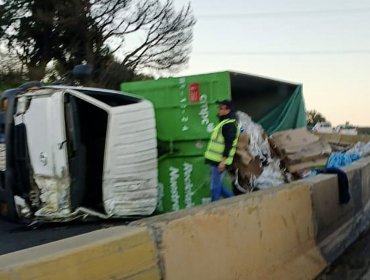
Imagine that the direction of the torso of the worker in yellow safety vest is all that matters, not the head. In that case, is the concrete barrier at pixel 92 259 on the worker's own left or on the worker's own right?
on the worker's own left

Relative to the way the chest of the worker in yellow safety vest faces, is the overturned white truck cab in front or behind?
in front

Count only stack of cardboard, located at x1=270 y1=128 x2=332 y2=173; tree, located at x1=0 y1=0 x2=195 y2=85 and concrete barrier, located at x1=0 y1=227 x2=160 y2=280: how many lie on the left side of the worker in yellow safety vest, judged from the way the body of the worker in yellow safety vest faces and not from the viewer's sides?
1

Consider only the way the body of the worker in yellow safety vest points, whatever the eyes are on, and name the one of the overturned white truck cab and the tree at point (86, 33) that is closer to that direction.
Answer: the overturned white truck cab

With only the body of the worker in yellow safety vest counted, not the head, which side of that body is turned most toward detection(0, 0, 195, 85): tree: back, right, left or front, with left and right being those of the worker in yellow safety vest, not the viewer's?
right

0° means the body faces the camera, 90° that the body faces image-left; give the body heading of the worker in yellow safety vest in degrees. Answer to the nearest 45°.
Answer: approximately 90°
